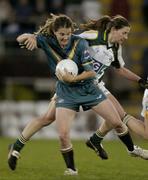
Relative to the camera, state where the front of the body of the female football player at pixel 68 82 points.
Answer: toward the camera

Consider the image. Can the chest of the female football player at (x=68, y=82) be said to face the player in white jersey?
no
